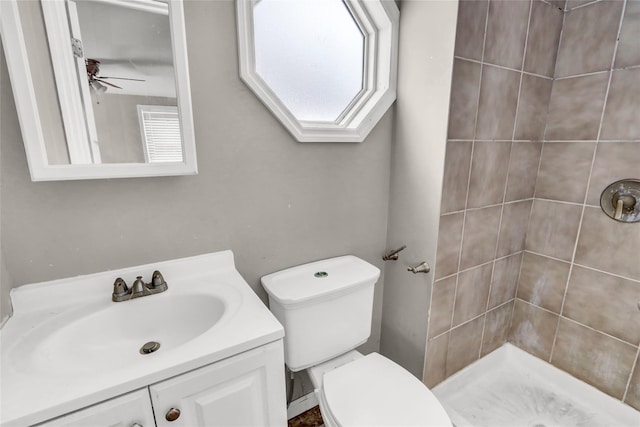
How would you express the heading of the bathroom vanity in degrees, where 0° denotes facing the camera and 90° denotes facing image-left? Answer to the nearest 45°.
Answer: approximately 0°

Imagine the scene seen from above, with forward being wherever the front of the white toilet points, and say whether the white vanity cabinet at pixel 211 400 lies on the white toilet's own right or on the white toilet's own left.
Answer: on the white toilet's own right

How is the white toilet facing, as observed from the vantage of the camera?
facing the viewer and to the right of the viewer

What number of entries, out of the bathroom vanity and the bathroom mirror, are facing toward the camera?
2

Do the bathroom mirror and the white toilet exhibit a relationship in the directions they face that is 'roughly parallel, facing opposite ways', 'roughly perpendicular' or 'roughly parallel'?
roughly parallel

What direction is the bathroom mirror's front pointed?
toward the camera

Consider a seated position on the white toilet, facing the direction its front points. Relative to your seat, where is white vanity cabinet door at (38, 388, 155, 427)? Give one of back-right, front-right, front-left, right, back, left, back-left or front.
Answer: right

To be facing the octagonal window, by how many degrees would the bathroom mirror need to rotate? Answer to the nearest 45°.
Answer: approximately 90° to its left
